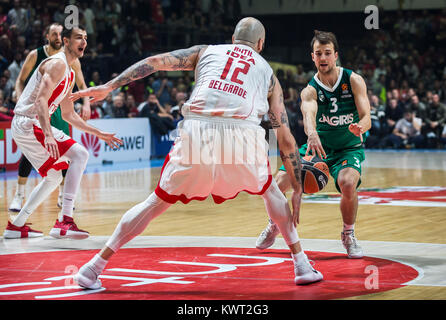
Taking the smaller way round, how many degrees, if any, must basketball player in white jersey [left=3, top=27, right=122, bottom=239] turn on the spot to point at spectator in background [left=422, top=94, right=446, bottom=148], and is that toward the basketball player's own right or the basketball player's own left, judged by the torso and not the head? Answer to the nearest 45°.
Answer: approximately 45° to the basketball player's own left

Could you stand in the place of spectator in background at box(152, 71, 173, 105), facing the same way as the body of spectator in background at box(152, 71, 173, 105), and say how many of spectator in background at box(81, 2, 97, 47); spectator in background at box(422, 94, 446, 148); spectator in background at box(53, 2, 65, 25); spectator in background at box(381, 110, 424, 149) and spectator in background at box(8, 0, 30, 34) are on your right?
3

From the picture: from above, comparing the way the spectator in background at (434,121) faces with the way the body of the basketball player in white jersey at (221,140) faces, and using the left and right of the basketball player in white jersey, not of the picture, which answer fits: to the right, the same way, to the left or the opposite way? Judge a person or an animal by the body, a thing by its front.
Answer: the opposite way

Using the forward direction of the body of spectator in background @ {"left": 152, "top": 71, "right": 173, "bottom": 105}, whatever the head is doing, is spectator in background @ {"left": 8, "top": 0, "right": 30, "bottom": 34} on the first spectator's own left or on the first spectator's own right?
on the first spectator's own right

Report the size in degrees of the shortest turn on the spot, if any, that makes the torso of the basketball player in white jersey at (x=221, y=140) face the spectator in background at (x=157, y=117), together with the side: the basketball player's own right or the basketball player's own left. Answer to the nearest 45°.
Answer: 0° — they already face them

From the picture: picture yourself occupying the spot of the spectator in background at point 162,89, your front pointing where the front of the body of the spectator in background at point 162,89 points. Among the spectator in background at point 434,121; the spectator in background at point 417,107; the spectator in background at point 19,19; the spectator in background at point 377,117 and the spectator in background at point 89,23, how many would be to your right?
2

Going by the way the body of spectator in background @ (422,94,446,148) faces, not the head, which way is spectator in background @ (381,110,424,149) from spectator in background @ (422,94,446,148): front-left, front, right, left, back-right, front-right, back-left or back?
right

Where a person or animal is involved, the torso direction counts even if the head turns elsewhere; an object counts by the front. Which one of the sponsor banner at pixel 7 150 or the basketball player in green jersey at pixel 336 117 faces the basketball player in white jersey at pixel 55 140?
the sponsor banner

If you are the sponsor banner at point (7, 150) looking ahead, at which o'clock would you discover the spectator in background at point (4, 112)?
The spectator in background is roughly at 6 o'clock from the sponsor banner.

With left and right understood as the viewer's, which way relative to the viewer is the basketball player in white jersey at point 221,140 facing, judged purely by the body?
facing away from the viewer

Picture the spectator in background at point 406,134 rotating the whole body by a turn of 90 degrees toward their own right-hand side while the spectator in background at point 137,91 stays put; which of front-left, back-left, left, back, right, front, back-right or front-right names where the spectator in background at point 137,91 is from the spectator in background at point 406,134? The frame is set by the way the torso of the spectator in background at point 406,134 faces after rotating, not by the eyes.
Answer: front

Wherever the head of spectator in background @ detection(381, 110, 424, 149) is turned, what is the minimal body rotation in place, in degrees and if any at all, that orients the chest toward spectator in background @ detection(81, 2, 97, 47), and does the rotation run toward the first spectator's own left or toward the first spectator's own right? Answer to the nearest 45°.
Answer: approximately 90° to the first spectator's own right
